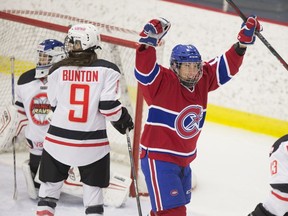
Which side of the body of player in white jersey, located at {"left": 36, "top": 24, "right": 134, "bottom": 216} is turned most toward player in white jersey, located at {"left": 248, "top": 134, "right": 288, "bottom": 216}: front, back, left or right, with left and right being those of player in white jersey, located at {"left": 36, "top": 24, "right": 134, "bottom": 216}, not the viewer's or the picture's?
right

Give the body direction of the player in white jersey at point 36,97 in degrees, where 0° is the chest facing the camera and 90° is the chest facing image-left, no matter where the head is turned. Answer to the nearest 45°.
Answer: approximately 0°

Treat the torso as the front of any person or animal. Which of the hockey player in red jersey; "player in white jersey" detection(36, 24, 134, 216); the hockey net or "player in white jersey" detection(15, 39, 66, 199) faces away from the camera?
"player in white jersey" detection(36, 24, 134, 216)

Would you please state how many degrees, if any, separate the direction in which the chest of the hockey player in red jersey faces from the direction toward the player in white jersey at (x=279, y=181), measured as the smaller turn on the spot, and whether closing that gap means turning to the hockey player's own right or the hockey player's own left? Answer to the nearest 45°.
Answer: approximately 45° to the hockey player's own left

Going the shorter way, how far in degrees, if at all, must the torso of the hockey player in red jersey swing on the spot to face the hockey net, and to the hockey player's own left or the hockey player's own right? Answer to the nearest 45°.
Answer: approximately 180°

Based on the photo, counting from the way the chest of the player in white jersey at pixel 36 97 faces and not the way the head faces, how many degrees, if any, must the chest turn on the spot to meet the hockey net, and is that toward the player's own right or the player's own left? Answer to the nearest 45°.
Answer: approximately 180°

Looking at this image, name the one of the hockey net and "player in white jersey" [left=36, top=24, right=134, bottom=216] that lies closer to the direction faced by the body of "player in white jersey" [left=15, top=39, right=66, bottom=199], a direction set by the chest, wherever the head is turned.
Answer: the player in white jersey

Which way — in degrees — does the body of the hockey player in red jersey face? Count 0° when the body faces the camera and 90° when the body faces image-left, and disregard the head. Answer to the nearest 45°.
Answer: approximately 315°

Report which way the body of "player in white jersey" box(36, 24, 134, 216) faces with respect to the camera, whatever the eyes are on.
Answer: away from the camera

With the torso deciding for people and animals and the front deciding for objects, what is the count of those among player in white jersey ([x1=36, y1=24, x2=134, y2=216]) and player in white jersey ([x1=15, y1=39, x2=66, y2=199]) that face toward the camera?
1

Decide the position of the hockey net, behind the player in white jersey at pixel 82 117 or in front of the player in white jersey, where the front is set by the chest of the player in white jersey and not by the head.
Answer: in front

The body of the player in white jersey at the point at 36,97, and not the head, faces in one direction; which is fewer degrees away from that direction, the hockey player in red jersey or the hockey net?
the hockey player in red jersey

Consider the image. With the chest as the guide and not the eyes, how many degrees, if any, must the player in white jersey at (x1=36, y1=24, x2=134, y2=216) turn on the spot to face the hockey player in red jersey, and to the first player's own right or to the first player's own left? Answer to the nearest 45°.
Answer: approximately 90° to the first player's own right
